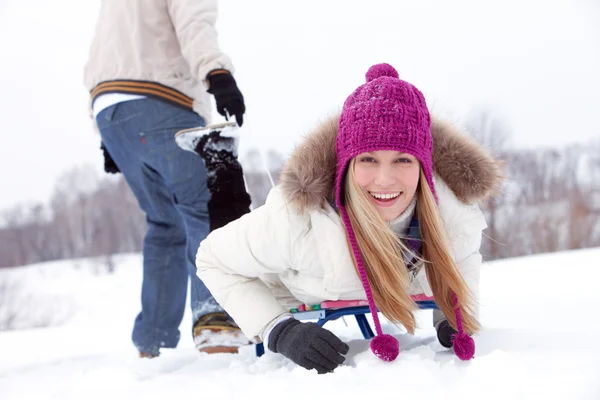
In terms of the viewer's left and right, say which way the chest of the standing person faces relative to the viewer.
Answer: facing away from the viewer and to the right of the viewer

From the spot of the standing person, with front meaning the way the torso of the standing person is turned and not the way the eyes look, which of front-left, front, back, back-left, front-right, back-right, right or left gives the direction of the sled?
right

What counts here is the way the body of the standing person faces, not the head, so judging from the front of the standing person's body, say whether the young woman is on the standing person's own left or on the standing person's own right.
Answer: on the standing person's own right
